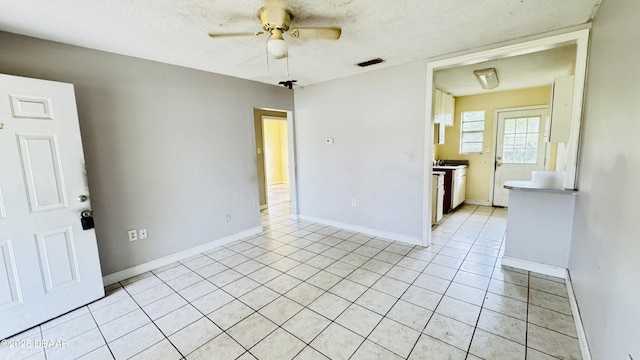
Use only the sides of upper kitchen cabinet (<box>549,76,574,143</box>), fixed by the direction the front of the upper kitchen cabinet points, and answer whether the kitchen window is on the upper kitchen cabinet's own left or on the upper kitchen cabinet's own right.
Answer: on the upper kitchen cabinet's own right

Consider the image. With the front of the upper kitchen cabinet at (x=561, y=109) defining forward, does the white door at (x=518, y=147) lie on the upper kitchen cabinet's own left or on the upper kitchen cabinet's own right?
on the upper kitchen cabinet's own right

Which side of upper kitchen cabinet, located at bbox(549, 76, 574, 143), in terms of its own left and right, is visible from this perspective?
left

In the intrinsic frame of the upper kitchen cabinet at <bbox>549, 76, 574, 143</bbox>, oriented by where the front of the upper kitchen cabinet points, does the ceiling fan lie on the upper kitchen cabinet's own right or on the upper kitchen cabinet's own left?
on the upper kitchen cabinet's own left
